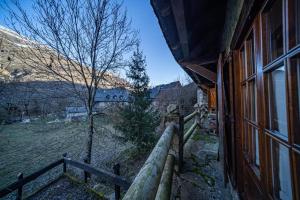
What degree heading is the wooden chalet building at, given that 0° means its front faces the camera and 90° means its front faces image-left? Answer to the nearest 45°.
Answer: approximately 90°

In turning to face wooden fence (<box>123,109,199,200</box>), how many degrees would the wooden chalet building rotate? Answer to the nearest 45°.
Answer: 0° — it already faces it

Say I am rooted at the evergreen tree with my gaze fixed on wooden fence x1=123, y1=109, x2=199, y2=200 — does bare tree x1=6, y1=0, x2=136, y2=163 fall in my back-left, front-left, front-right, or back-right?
front-right

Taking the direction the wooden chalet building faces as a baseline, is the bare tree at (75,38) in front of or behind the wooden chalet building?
in front

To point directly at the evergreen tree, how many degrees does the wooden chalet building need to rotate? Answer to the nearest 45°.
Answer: approximately 45° to its right
